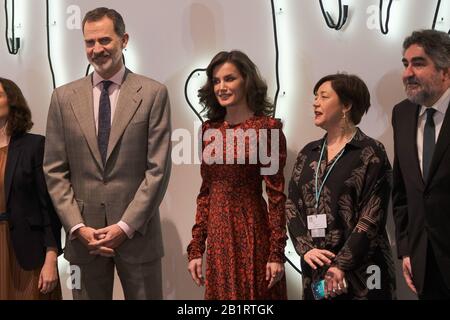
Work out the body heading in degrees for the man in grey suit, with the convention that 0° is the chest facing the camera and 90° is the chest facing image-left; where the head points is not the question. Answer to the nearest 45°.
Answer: approximately 0°

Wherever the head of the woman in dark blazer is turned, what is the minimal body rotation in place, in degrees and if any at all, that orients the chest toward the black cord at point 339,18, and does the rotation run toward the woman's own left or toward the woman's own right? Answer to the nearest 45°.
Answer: approximately 135° to the woman's own left

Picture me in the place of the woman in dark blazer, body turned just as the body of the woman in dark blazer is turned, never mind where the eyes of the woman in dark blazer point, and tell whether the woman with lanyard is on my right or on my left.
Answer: on my left

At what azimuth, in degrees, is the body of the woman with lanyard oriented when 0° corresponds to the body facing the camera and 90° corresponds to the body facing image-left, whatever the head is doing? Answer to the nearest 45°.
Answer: approximately 45°

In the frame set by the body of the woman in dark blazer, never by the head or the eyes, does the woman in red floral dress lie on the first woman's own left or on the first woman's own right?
on the first woman's own left
